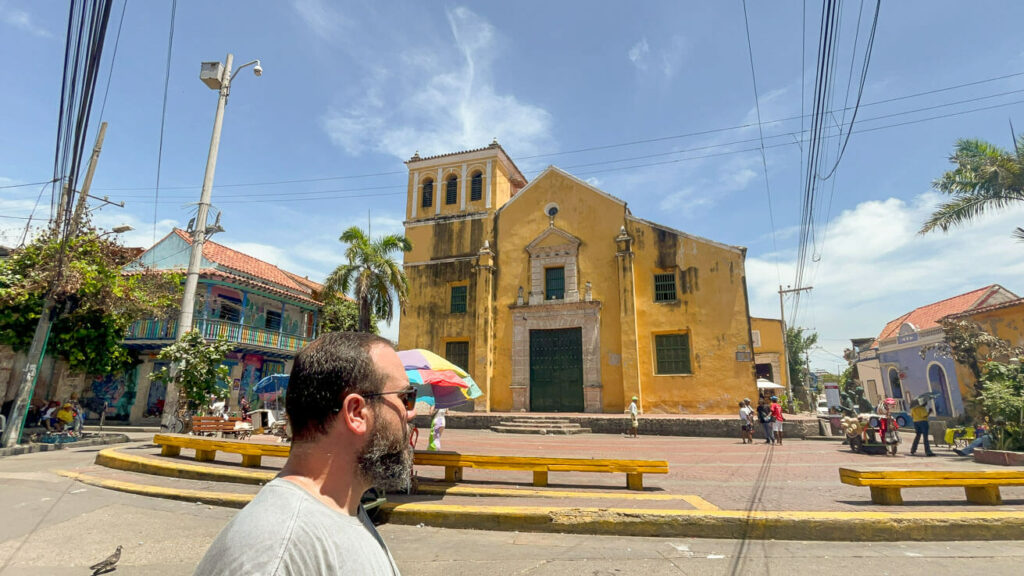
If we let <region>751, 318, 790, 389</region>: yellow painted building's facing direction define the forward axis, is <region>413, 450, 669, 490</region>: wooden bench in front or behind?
in front

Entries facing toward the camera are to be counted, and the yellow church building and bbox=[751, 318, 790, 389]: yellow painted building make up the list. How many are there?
2

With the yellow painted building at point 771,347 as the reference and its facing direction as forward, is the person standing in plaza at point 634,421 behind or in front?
in front

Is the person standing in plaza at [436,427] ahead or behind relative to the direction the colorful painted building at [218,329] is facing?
ahead

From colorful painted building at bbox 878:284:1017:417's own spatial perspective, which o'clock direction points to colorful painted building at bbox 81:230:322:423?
colorful painted building at bbox 81:230:322:423 is roughly at 12 o'clock from colorful painted building at bbox 878:284:1017:417.

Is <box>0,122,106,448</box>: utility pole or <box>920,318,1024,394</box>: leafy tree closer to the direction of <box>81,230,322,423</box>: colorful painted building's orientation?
the leafy tree

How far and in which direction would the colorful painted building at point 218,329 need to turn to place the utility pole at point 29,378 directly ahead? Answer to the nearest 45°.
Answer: approximately 90° to its right

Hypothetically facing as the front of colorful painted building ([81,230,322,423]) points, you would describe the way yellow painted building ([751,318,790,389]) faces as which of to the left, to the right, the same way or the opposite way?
to the right

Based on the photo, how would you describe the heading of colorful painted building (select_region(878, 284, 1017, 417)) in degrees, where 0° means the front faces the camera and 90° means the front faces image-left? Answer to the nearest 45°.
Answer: approximately 45°

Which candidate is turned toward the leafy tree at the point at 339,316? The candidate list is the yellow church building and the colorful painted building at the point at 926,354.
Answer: the colorful painted building

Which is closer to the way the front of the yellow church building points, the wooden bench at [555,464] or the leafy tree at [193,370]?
the wooden bench

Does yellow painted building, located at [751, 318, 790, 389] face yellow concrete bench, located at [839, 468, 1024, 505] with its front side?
yes

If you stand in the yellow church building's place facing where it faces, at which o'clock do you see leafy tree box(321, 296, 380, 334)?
The leafy tree is roughly at 4 o'clock from the yellow church building.

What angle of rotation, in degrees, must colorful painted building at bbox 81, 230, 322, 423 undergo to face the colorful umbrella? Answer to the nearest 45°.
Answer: approximately 45° to its right
